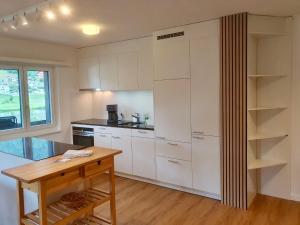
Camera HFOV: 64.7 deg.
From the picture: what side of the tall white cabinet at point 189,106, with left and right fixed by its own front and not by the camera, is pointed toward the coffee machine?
right

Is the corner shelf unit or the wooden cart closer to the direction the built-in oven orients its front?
the wooden cart

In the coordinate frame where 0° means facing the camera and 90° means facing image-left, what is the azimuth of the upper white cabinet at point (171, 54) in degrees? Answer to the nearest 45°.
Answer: approximately 45°

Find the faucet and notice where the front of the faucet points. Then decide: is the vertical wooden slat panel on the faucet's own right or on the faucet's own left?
on the faucet's own left

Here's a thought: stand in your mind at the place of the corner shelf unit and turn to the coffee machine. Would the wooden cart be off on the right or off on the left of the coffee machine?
left

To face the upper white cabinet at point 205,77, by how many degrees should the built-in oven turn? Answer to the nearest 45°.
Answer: approximately 90° to its left

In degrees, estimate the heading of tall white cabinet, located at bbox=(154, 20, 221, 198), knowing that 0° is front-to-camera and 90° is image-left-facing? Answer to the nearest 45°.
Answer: approximately 45°

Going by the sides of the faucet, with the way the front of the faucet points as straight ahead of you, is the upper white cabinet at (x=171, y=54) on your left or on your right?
on your left

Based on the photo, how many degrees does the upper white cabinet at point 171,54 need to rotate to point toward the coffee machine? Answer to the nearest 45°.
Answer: approximately 90° to its right

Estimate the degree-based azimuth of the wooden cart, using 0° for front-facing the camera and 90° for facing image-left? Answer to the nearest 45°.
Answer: approximately 315°

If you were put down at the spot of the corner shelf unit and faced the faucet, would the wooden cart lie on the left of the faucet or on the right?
left

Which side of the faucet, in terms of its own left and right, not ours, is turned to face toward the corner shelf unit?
left

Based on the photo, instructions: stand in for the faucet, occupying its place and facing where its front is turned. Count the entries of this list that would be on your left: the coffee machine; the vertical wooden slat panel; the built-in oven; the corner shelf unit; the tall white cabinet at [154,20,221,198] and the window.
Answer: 3
